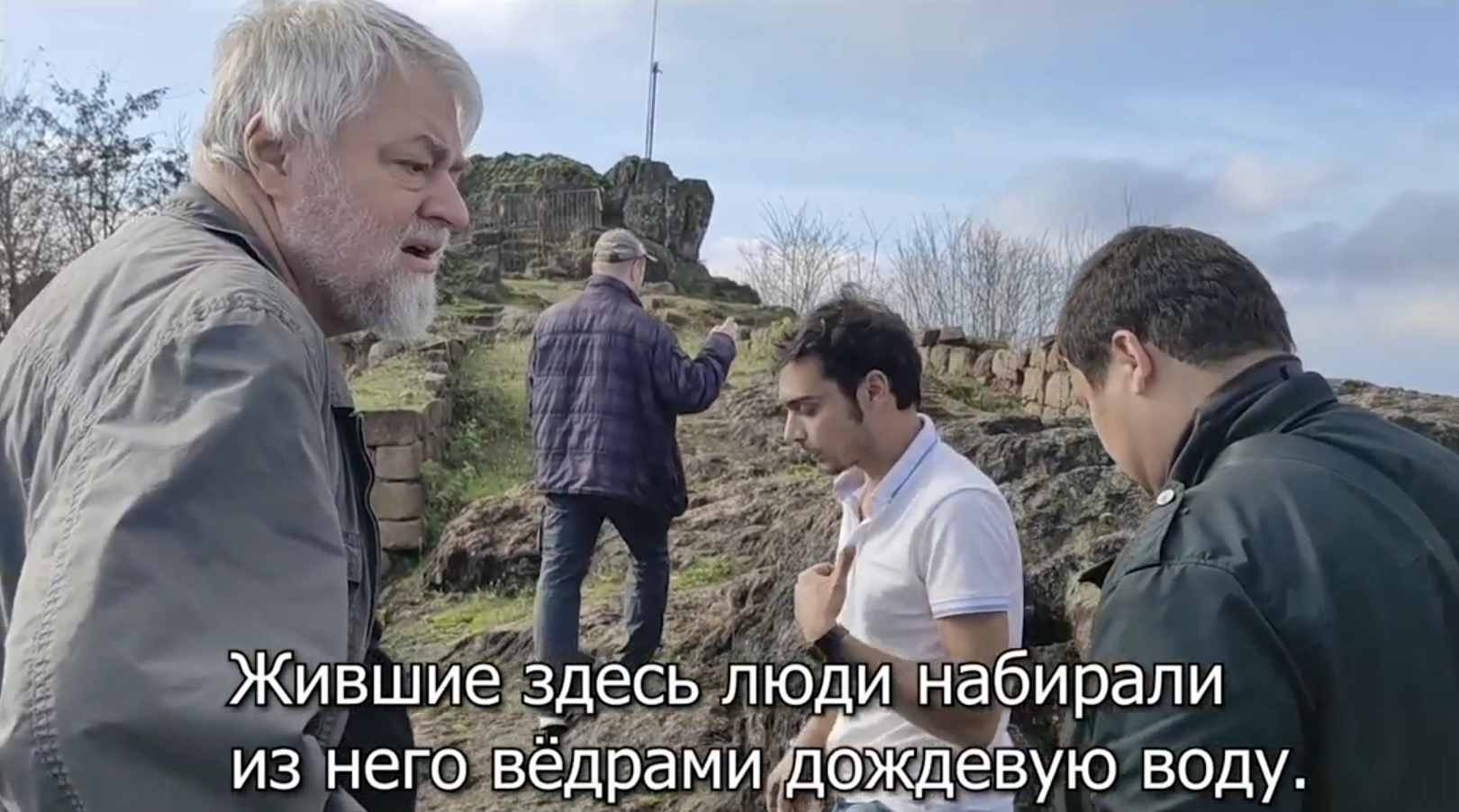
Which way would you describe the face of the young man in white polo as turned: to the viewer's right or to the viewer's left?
to the viewer's left

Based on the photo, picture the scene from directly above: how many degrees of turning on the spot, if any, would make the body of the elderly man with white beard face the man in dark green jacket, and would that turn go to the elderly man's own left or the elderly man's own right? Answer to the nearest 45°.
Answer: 0° — they already face them

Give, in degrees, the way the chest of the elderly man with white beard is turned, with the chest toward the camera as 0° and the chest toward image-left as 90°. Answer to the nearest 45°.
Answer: approximately 270°

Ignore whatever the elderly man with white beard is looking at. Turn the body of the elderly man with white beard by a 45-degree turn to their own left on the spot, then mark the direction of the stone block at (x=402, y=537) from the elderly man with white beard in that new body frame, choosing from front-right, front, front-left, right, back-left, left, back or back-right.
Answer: front-left

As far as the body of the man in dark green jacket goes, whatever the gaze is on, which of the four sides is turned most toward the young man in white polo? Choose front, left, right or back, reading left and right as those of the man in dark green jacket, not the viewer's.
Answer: front

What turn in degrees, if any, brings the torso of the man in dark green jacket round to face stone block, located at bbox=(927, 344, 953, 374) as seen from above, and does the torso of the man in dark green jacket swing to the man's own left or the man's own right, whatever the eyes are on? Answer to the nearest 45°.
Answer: approximately 45° to the man's own right

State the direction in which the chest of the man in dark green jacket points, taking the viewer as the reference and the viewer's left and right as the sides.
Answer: facing away from the viewer and to the left of the viewer

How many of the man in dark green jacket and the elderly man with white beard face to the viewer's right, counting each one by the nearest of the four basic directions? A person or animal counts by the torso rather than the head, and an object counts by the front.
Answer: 1

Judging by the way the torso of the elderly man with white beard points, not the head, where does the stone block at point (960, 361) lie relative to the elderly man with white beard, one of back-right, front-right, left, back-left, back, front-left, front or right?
front-left

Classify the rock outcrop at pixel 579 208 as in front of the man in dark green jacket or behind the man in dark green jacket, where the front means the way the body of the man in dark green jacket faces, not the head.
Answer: in front

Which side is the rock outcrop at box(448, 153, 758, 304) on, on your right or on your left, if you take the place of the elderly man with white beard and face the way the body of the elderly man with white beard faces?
on your left

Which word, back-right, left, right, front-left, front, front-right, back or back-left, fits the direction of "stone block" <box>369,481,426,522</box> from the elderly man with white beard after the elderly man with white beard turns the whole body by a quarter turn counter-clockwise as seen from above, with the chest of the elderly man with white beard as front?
front

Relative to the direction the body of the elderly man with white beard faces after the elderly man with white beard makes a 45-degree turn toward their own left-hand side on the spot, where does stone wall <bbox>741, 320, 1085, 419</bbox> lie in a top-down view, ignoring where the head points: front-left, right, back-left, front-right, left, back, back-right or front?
front

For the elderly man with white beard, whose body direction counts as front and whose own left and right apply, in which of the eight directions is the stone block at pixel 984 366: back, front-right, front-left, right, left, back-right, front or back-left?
front-left

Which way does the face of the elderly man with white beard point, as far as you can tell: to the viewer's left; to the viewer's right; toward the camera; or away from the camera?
to the viewer's right
